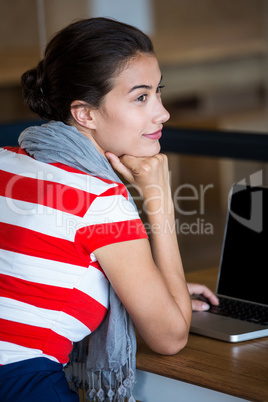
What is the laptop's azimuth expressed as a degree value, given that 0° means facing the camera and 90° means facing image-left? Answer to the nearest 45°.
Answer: approximately 45°

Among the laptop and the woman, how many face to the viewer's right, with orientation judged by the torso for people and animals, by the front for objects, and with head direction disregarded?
1

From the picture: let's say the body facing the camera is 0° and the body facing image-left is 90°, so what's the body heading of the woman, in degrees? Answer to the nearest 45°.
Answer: approximately 270°
